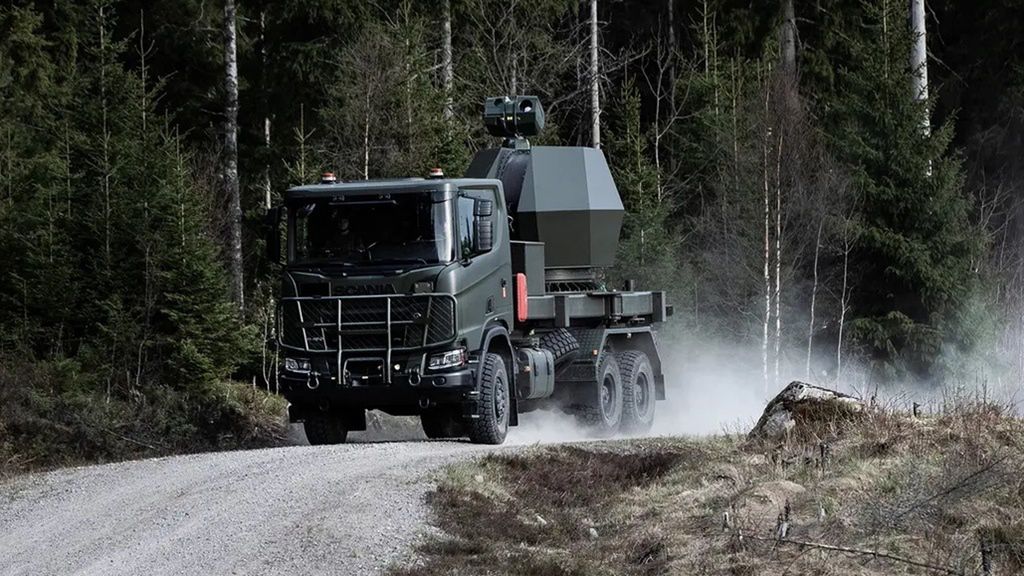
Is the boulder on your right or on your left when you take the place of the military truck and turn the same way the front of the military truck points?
on your left

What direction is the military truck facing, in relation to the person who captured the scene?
facing the viewer and to the left of the viewer

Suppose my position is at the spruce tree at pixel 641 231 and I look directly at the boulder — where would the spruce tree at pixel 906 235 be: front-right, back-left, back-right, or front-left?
front-left

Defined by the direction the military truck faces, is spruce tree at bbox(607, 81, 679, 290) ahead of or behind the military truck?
behind

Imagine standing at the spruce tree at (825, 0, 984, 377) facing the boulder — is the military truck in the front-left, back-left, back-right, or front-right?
front-right

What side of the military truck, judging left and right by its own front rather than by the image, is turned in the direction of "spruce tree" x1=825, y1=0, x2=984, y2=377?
back
